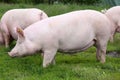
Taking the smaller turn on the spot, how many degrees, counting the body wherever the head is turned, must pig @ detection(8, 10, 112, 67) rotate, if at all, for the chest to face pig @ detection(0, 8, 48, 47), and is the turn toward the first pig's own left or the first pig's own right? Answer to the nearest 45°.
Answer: approximately 45° to the first pig's own right

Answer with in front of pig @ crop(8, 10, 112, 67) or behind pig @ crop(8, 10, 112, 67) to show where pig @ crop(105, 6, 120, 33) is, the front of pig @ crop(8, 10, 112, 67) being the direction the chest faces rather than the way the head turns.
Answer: behind

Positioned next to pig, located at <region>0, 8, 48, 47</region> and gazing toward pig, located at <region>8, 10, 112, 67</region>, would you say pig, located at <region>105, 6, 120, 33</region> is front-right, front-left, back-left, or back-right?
front-left

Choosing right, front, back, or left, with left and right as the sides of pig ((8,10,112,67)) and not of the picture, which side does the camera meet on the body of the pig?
left

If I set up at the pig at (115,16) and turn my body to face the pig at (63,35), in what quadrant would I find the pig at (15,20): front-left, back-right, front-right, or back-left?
front-right

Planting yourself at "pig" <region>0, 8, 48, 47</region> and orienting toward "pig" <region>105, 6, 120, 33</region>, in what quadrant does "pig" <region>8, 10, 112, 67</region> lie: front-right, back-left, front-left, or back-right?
front-right
